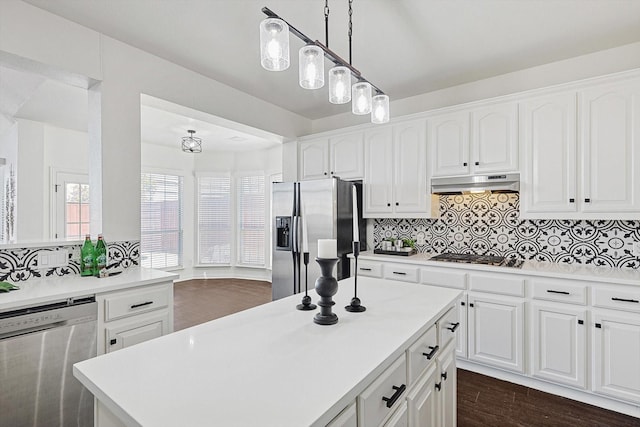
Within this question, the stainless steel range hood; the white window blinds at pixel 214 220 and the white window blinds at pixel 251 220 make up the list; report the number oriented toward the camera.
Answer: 3

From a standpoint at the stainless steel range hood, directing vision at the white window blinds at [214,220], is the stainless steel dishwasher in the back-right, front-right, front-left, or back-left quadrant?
front-left

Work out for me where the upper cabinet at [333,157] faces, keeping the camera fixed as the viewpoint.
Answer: facing the viewer and to the left of the viewer

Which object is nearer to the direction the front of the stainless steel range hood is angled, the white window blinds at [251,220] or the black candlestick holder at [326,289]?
the black candlestick holder

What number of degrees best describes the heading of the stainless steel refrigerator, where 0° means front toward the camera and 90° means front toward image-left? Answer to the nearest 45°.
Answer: approximately 45°

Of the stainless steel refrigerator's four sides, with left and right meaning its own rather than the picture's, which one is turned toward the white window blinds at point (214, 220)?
right

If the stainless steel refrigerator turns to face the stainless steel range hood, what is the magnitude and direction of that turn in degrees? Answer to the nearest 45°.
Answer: approximately 90° to its left

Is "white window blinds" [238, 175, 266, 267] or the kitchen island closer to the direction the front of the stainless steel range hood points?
the kitchen island

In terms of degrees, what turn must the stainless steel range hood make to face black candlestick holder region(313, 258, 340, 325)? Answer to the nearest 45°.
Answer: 0° — it already faces it

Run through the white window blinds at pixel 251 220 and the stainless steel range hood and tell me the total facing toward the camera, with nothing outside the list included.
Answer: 2

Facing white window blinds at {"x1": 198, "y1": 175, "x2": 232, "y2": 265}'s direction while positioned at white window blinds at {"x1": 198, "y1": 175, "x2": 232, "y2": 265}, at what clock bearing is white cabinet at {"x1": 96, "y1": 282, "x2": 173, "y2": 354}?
The white cabinet is roughly at 12 o'clock from the white window blinds.

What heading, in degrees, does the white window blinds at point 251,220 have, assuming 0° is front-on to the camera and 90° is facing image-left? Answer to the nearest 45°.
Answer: approximately 0°

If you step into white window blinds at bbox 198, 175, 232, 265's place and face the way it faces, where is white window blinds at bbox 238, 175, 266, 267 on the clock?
white window blinds at bbox 238, 175, 266, 267 is roughly at 10 o'clock from white window blinds at bbox 198, 175, 232, 265.

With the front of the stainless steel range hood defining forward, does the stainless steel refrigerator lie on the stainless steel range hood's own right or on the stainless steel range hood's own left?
on the stainless steel range hood's own right

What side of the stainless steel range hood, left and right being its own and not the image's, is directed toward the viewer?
front

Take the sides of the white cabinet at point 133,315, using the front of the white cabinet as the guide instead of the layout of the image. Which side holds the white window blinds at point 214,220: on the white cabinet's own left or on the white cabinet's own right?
on the white cabinet's own left

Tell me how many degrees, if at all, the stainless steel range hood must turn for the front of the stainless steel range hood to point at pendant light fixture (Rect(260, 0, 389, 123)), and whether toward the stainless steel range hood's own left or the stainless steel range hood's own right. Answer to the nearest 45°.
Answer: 0° — it already faces it
